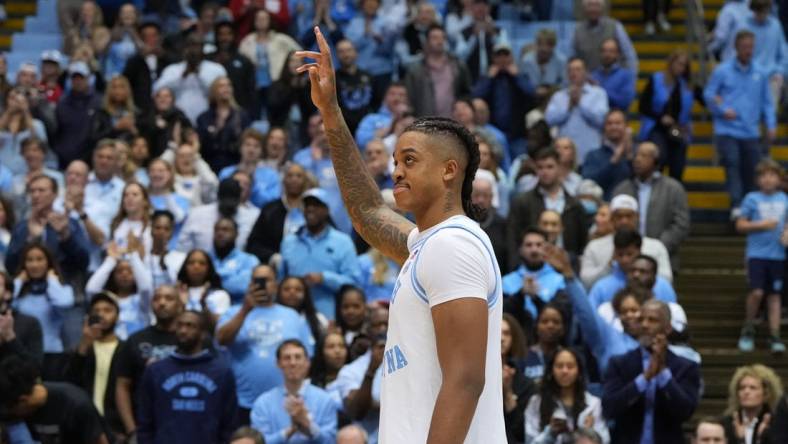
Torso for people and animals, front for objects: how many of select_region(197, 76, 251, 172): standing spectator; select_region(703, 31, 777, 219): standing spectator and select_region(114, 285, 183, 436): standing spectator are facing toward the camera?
3

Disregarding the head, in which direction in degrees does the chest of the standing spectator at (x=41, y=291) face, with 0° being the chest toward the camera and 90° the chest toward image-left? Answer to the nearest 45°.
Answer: approximately 0°

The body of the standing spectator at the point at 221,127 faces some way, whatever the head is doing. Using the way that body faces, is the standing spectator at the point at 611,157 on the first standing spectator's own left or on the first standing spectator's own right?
on the first standing spectator's own left

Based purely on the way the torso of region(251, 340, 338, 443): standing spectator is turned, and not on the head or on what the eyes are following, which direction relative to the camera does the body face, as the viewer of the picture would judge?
toward the camera

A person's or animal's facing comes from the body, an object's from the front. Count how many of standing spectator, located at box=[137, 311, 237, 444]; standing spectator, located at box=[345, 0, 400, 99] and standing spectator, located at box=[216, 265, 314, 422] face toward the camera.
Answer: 3

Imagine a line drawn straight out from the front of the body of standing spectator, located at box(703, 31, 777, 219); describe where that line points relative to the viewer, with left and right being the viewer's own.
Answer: facing the viewer

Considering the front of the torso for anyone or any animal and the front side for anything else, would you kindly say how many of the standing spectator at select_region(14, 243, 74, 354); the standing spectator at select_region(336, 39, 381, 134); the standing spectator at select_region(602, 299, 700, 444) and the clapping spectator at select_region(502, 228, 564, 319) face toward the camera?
4

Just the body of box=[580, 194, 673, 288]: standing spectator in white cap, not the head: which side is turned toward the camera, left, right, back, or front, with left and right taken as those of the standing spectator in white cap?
front

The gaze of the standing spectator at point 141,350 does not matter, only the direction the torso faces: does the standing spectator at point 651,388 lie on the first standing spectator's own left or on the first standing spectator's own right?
on the first standing spectator's own left

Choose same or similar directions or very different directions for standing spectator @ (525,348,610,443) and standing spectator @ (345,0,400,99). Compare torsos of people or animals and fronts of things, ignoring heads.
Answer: same or similar directions

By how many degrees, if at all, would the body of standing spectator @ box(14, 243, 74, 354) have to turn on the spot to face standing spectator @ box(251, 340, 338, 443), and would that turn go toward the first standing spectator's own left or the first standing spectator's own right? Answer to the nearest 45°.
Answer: approximately 45° to the first standing spectator's own left
